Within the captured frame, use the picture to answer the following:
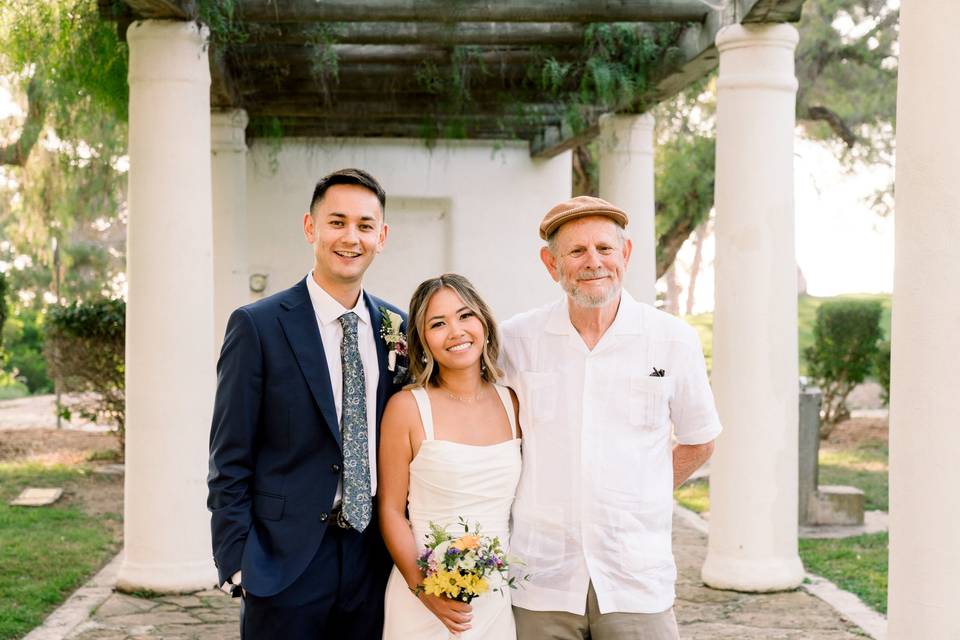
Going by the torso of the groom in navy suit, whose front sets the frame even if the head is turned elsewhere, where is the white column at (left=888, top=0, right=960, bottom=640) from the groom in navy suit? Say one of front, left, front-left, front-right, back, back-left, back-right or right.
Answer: front-left

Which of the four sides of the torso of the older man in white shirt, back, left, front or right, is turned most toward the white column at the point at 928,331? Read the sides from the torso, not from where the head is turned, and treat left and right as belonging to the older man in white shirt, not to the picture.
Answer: left

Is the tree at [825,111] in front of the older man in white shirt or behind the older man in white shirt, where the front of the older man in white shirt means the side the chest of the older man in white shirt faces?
behind

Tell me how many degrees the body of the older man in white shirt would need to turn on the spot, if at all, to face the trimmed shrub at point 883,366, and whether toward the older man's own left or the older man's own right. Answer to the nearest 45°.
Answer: approximately 180°

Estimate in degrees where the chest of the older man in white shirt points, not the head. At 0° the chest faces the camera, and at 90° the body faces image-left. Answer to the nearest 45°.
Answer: approximately 0°

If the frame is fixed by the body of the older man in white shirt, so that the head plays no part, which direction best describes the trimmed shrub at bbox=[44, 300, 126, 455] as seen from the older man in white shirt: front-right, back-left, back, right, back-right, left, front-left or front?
back-right

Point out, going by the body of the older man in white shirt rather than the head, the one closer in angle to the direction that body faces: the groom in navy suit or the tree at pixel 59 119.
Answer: the groom in navy suit

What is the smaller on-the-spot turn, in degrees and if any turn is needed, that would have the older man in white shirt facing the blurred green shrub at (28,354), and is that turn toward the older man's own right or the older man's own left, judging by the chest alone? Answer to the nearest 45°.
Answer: approximately 135° to the older man's own right

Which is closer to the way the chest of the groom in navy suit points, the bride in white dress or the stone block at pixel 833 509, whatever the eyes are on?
the bride in white dress

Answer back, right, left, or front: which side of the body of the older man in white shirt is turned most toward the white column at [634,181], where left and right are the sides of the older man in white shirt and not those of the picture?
back

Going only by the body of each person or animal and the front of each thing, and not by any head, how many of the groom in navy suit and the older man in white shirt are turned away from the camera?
0

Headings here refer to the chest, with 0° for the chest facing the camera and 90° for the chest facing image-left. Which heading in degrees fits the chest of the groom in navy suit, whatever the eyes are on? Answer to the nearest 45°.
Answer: approximately 315°

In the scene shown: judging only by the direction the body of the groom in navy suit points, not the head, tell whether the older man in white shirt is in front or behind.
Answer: in front
